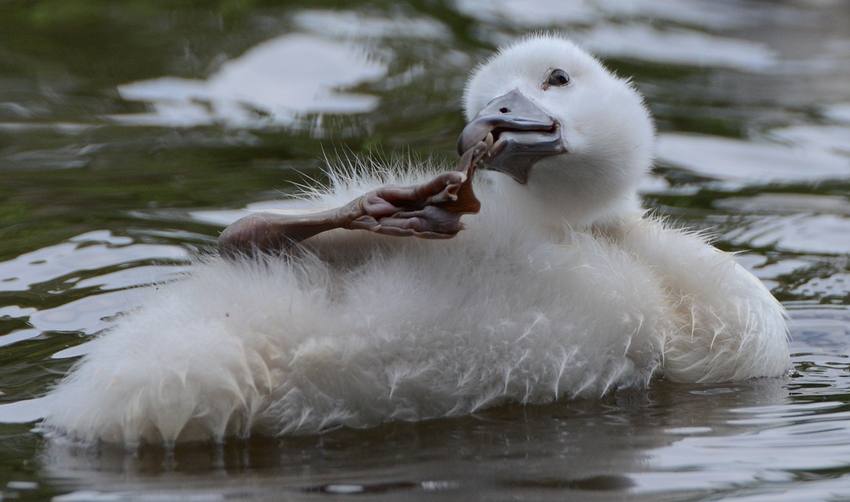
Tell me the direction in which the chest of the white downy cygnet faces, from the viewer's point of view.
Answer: to the viewer's right
